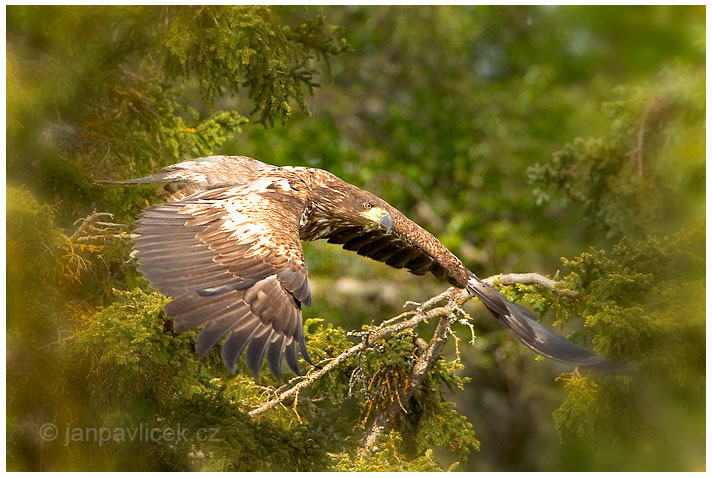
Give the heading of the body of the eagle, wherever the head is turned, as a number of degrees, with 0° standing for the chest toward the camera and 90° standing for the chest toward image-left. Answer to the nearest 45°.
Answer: approximately 315°
